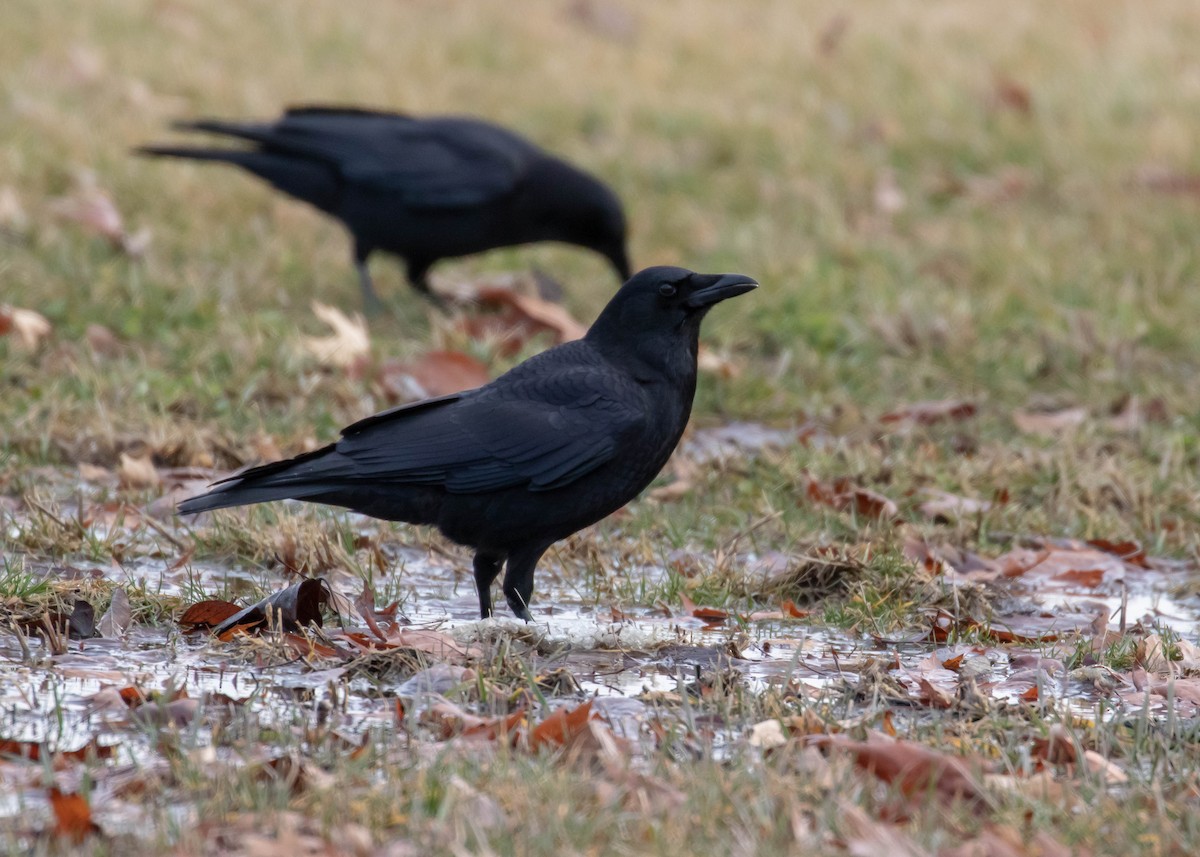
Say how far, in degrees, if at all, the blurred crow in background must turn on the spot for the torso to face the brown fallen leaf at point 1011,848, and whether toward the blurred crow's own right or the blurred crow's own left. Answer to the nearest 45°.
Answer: approximately 90° to the blurred crow's own right

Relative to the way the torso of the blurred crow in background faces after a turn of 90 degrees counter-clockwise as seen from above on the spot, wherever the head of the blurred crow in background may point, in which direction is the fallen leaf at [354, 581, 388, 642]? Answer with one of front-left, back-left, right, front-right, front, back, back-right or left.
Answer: back

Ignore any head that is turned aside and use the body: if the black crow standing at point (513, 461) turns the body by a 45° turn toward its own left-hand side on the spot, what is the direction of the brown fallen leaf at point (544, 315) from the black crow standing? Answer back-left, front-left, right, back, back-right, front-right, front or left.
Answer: front-left

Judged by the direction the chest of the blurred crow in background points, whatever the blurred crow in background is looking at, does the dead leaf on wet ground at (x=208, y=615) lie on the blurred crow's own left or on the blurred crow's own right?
on the blurred crow's own right

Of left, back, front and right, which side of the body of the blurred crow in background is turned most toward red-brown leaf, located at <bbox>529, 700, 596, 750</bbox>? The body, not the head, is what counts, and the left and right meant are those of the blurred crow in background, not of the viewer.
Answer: right

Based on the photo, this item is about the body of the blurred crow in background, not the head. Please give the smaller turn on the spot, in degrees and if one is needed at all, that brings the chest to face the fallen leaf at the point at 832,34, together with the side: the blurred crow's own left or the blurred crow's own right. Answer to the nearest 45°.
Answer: approximately 45° to the blurred crow's own left

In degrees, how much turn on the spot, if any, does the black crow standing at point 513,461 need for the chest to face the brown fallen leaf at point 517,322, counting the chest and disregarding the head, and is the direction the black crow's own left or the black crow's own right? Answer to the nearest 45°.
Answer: approximately 90° to the black crow's own left

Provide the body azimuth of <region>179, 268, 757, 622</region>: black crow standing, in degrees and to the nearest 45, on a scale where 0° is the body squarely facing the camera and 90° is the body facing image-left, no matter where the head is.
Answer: approximately 270°

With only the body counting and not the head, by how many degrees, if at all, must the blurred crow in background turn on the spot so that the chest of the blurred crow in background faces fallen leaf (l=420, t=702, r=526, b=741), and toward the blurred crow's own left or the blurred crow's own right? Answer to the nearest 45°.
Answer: approximately 90° to the blurred crow's own right

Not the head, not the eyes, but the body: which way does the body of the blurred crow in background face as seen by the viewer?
to the viewer's right

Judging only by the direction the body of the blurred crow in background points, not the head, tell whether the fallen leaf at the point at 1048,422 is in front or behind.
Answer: in front

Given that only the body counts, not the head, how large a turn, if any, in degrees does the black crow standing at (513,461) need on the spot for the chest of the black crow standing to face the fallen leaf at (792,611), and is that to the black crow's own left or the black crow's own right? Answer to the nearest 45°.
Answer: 0° — it already faces it

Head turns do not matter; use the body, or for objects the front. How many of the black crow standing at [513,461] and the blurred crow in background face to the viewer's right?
2

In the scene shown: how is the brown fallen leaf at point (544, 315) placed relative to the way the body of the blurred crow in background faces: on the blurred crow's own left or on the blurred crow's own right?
on the blurred crow's own right
